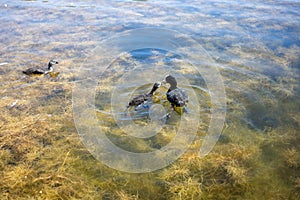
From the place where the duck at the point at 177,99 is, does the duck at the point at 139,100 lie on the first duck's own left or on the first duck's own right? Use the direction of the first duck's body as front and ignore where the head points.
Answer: on the first duck's own left

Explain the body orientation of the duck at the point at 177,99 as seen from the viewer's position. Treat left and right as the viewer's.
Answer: facing away from the viewer and to the left of the viewer
